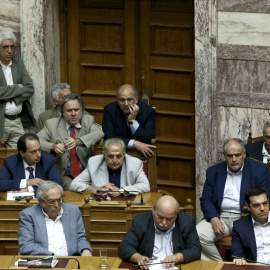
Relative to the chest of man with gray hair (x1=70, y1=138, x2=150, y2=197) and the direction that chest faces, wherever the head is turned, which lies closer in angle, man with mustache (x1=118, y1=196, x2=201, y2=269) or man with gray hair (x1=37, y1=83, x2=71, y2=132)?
the man with mustache

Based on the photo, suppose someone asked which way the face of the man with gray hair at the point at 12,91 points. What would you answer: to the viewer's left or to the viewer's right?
to the viewer's right

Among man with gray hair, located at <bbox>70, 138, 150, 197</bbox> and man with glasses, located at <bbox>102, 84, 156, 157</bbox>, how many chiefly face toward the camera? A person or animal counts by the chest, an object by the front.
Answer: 2

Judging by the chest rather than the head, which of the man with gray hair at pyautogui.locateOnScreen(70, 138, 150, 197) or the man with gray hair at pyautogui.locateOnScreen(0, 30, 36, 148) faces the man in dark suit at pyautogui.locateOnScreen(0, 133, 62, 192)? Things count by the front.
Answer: the man with gray hair at pyautogui.locateOnScreen(0, 30, 36, 148)

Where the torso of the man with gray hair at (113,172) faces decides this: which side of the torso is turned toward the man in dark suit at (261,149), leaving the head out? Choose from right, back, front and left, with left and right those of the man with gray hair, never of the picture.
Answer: left

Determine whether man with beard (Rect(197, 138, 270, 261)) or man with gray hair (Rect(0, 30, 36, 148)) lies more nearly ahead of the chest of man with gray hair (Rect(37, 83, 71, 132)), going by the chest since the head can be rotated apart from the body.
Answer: the man with beard
